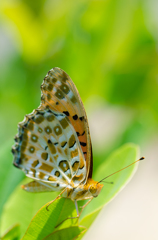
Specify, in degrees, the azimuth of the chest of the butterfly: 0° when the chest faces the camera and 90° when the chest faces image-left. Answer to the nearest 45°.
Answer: approximately 270°
